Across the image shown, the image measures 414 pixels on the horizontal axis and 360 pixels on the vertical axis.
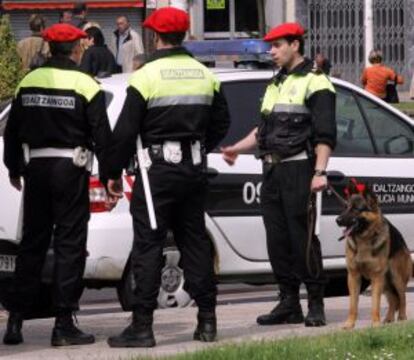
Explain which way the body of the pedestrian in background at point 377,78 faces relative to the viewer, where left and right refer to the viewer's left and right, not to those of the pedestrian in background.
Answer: facing away from the viewer

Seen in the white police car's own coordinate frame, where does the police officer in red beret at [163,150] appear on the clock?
The police officer in red beret is roughly at 5 o'clock from the white police car.

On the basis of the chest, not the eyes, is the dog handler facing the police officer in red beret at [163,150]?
yes

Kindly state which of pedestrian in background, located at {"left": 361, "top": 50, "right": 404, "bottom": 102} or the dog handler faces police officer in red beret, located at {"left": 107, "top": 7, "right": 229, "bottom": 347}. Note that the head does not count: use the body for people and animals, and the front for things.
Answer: the dog handler

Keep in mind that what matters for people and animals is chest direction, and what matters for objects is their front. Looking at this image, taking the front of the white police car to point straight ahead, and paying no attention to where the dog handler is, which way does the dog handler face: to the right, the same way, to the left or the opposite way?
the opposite way

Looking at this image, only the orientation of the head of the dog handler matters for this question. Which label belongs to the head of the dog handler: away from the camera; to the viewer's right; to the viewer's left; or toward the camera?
to the viewer's left

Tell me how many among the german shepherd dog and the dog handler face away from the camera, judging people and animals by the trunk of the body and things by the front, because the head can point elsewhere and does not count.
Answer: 0

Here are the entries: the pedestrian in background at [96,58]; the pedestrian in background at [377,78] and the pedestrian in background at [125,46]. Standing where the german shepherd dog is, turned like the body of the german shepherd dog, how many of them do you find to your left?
0

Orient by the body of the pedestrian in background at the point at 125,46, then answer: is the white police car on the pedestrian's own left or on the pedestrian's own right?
on the pedestrian's own left

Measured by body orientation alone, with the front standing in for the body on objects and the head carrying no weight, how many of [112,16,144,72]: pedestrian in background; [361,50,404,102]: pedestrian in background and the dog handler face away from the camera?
1

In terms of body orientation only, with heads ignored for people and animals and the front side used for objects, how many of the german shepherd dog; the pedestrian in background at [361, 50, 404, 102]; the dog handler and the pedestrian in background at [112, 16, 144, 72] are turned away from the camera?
1

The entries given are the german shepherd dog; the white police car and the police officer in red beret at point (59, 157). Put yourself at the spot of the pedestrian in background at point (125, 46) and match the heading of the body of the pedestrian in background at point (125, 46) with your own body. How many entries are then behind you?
0

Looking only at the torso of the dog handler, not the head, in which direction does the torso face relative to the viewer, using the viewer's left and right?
facing the viewer and to the left of the viewer

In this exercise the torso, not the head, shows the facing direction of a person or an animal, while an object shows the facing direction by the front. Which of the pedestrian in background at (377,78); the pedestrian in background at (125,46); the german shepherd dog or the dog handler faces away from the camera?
the pedestrian in background at (377,78)

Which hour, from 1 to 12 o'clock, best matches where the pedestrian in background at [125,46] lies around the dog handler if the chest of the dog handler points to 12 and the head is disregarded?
The pedestrian in background is roughly at 4 o'clock from the dog handler.

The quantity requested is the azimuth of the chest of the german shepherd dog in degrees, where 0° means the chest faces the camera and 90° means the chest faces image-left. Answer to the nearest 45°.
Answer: approximately 45°

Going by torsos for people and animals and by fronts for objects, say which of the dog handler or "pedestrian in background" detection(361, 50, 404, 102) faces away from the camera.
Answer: the pedestrian in background
